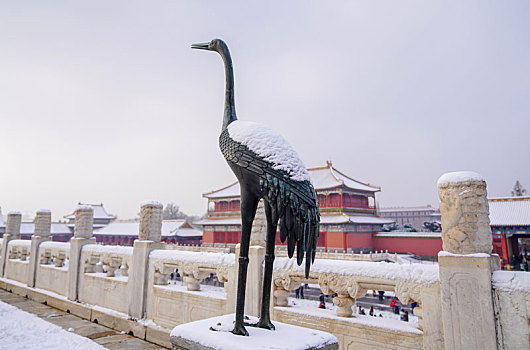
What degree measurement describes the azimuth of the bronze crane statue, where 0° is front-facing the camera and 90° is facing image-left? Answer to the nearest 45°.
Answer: approximately 90°

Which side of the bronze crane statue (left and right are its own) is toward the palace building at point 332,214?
right

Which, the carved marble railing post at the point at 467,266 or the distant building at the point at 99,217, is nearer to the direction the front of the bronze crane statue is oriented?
the distant building

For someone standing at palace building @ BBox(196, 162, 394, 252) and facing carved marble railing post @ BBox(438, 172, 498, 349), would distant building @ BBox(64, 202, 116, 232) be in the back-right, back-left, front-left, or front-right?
back-right

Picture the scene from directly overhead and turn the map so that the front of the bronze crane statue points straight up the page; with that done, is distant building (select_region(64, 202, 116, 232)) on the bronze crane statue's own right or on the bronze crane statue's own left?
on the bronze crane statue's own right

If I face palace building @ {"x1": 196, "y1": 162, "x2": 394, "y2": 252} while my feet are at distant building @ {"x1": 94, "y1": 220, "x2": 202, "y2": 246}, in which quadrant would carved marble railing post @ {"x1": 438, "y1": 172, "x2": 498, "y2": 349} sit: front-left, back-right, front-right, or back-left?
front-right

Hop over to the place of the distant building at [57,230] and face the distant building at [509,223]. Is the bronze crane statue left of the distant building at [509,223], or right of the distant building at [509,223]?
right

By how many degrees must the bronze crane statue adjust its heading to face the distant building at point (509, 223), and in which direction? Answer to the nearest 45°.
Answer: approximately 135° to its right

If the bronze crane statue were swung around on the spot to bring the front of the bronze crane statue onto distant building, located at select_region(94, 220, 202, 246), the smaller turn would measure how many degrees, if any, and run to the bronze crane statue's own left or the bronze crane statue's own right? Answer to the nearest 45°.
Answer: approximately 90° to the bronze crane statue's own right

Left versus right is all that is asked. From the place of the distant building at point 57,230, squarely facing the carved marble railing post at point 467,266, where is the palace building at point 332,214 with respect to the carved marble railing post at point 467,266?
left

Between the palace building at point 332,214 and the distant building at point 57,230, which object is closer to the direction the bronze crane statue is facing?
the distant building

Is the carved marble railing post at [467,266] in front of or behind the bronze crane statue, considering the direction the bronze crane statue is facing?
behind
